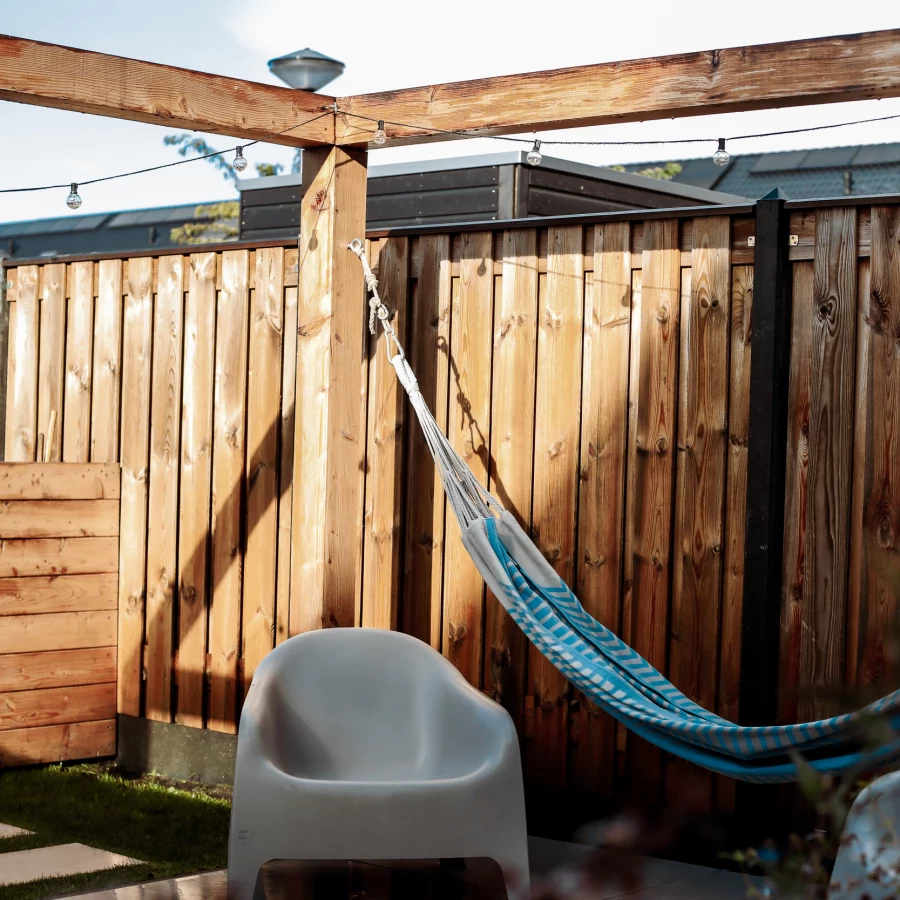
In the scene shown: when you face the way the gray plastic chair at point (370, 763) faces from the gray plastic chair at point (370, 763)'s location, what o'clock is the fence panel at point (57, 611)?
The fence panel is roughly at 5 o'clock from the gray plastic chair.

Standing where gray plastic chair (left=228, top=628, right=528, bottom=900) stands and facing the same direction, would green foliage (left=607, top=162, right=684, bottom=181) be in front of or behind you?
behind

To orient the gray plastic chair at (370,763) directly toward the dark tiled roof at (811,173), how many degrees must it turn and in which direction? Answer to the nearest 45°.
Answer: approximately 135° to its left

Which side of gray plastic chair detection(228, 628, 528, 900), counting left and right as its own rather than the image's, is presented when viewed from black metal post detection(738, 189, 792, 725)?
left

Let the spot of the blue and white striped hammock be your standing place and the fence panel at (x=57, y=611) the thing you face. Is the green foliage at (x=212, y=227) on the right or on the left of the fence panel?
right

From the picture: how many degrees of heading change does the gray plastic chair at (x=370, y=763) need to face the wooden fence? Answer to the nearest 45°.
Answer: approximately 135° to its left

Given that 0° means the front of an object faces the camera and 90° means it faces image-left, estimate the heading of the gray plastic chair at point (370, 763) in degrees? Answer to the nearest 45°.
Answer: approximately 0°

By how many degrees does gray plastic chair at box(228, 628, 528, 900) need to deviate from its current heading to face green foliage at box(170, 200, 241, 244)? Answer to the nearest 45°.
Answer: approximately 180°
